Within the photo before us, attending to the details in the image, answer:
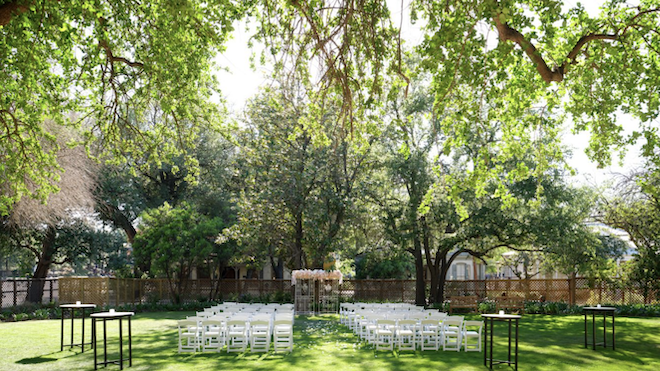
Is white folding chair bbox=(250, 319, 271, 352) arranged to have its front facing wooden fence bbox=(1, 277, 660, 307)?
yes

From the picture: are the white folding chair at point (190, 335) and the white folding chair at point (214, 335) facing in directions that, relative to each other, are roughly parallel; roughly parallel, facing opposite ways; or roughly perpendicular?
roughly parallel

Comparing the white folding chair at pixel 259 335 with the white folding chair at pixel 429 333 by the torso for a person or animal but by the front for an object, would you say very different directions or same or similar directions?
same or similar directions

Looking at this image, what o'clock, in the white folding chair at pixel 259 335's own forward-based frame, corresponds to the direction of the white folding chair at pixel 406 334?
the white folding chair at pixel 406 334 is roughly at 3 o'clock from the white folding chair at pixel 259 335.

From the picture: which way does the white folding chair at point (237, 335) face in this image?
away from the camera

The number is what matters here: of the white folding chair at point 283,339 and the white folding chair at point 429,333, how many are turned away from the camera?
2

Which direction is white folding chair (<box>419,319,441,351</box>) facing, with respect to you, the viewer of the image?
facing away from the viewer

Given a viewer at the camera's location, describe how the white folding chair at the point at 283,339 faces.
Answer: facing away from the viewer

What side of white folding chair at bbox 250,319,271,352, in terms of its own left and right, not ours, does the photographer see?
back

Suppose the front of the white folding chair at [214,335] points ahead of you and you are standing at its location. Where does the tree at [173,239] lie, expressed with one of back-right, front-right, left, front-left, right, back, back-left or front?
front

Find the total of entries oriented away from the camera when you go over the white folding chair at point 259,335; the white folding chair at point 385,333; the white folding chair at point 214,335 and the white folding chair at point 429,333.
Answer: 4

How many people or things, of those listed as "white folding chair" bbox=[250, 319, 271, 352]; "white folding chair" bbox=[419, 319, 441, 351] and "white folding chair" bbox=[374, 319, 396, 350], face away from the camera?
3

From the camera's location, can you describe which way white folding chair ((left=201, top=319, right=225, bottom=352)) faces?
facing away from the viewer

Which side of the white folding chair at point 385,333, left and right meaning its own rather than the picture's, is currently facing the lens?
back

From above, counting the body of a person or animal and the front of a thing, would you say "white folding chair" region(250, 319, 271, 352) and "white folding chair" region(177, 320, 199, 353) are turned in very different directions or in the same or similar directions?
same or similar directions

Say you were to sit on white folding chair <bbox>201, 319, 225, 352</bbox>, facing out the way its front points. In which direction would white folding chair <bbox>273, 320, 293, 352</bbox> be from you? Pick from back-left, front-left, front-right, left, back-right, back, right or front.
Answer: right
